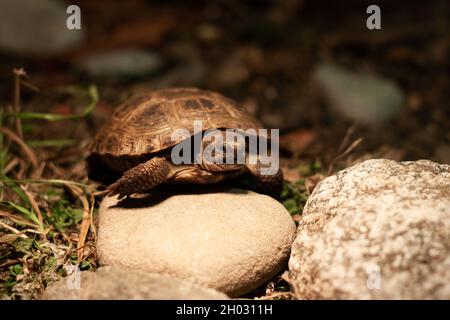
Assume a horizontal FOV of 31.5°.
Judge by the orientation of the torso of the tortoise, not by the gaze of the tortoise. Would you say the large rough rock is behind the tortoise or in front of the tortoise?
in front

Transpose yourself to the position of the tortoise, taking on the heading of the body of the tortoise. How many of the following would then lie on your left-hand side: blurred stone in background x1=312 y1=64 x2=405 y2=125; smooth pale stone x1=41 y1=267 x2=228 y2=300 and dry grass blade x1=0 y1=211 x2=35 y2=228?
1

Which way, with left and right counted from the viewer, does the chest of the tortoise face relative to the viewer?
facing the viewer and to the right of the viewer

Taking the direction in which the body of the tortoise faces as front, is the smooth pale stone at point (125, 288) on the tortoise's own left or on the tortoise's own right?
on the tortoise's own right

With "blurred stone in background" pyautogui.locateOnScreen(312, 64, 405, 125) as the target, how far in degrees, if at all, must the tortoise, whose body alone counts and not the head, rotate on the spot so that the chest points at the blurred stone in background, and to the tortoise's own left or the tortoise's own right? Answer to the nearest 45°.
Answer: approximately 90° to the tortoise's own left

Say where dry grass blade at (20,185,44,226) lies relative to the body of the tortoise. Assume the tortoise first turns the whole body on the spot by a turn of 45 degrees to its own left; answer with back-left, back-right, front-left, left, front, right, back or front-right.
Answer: back

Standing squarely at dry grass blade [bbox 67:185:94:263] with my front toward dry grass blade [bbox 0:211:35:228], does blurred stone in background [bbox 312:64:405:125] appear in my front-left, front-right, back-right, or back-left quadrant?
back-right

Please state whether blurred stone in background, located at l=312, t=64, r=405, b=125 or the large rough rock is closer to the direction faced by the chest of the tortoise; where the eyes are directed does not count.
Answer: the large rough rock
